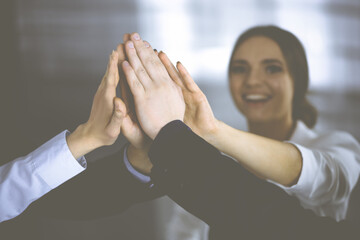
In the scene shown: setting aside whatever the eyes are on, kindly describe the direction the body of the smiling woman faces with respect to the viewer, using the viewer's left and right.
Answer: facing the viewer and to the left of the viewer
